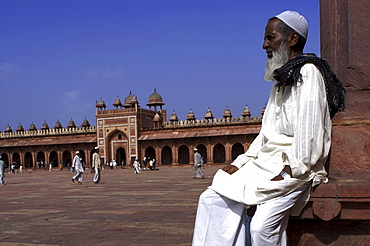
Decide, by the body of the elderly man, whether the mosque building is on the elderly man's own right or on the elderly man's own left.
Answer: on the elderly man's own right

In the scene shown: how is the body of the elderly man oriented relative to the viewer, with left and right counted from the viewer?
facing to the left of the viewer

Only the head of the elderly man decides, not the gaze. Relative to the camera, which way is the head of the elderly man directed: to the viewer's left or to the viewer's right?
to the viewer's left

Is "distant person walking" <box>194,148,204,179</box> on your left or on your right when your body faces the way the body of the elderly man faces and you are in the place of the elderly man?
on your right
